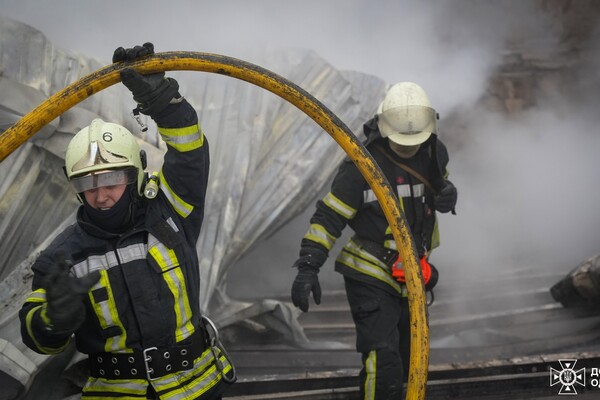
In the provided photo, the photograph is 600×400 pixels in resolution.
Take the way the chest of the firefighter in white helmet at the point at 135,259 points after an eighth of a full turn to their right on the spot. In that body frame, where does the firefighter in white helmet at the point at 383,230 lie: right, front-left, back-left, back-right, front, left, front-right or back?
back

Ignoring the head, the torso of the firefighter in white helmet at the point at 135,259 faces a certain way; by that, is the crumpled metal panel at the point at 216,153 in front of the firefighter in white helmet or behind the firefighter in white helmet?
behind

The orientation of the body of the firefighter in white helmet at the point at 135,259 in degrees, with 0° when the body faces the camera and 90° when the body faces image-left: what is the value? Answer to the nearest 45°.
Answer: approximately 0°
